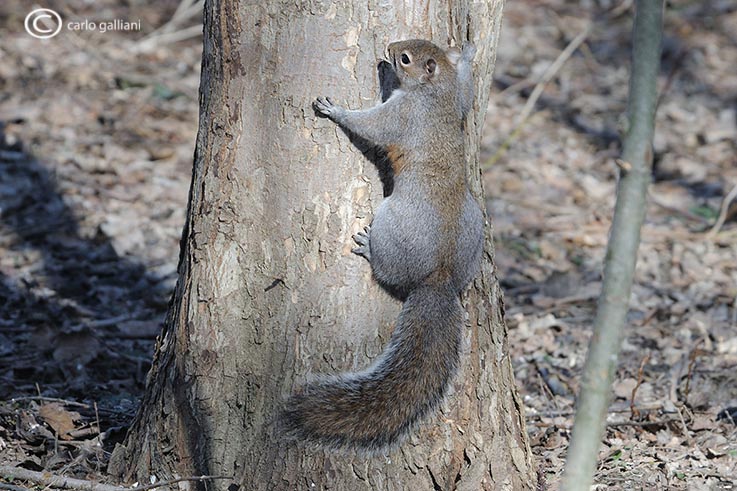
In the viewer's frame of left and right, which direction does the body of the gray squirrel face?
facing away from the viewer and to the left of the viewer

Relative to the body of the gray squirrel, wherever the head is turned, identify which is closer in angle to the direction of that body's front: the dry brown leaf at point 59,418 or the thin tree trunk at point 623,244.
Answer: the dry brown leaf

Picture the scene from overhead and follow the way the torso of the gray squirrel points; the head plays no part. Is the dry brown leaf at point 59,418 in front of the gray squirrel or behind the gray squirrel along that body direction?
in front
